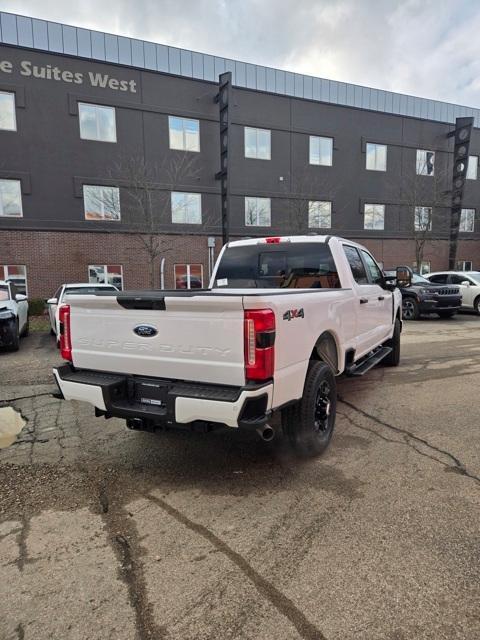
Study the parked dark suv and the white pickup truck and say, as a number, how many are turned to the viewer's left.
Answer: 0

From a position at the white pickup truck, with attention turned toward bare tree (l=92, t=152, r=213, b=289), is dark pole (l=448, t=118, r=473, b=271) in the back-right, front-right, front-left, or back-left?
front-right

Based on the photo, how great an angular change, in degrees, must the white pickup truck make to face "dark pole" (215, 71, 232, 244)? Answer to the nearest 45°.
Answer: approximately 45° to its left

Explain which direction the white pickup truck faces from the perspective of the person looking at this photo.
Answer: facing away from the viewer and to the right of the viewer

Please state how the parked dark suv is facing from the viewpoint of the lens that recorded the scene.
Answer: facing the viewer and to the right of the viewer

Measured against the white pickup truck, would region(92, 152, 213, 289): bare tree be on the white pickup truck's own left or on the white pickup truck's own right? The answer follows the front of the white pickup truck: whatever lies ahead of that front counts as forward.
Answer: on the white pickup truck's own left

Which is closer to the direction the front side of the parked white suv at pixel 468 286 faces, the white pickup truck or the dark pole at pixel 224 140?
the white pickup truck

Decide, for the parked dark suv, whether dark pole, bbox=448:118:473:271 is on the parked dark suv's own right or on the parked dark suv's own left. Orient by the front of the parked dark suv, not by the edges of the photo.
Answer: on the parked dark suv's own left

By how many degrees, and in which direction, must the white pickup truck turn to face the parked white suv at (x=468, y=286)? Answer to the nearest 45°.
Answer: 0° — it already faces it

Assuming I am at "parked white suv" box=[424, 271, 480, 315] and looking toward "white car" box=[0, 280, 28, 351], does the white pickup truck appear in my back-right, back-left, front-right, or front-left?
front-left
